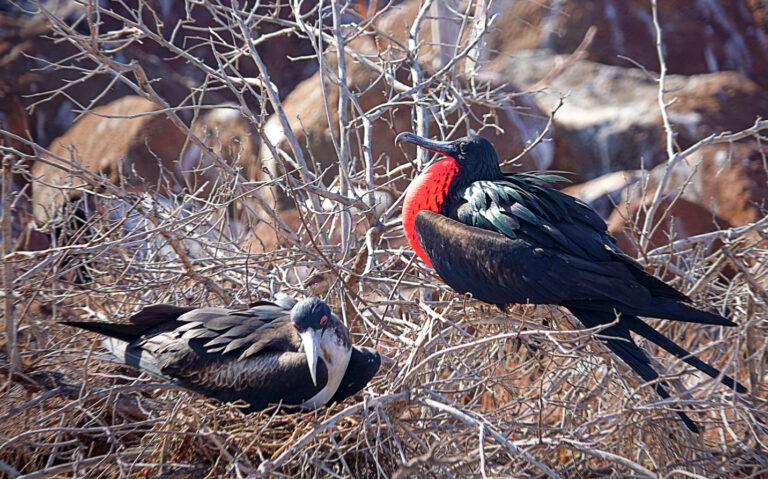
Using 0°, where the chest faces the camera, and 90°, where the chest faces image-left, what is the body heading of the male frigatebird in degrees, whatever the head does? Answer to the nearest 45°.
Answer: approximately 90°

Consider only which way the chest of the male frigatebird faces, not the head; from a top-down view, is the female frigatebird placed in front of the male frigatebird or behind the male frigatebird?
in front

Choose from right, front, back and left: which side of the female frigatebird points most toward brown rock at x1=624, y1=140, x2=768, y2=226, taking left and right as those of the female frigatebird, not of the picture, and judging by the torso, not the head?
left

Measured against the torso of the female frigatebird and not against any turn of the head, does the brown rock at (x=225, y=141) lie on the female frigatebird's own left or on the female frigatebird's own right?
on the female frigatebird's own left

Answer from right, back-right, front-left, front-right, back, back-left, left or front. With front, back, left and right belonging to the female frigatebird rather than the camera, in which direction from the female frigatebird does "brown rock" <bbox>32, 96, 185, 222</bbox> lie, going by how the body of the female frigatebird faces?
back-left

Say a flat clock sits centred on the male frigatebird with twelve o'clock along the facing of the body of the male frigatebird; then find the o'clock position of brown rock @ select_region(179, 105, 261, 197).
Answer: The brown rock is roughly at 2 o'clock from the male frigatebird.

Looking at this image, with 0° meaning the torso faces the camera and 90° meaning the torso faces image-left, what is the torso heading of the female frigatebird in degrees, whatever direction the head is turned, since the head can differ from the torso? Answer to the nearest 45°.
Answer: approximately 315°

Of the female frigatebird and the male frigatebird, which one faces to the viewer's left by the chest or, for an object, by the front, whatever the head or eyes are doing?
the male frigatebird

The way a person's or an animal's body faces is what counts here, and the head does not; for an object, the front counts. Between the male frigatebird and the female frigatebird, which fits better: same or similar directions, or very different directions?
very different directions

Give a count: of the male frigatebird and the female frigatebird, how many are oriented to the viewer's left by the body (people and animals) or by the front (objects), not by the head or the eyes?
1
